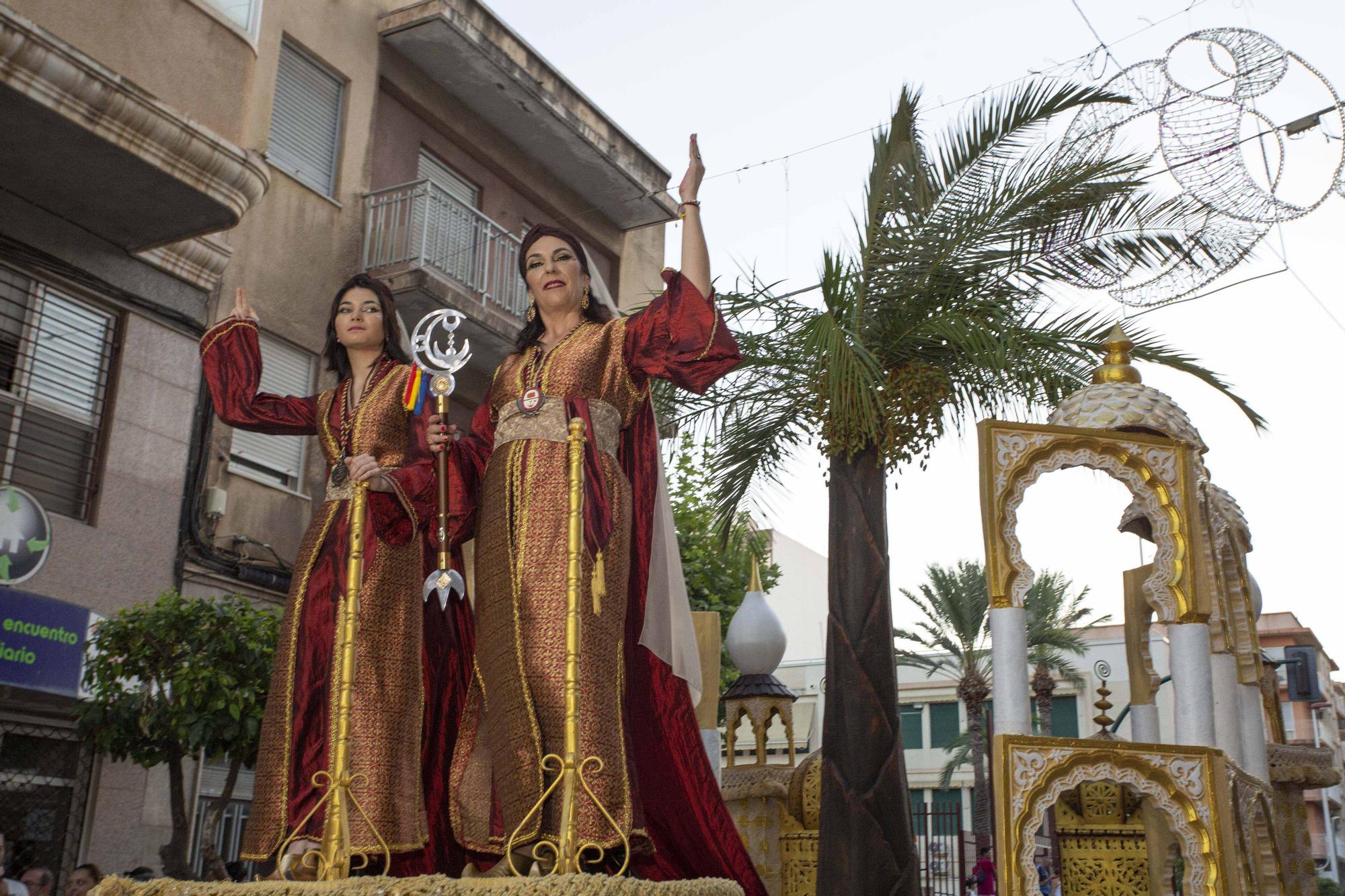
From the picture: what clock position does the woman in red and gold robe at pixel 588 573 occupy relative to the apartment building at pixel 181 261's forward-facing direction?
The woman in red and gold robe is roughly at 1 o'clock from the apartment building.

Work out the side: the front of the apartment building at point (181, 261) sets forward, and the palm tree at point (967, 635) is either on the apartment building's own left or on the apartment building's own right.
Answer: on the apartment building's own left

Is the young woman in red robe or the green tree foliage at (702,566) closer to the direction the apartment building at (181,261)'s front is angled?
the young woman in red robe

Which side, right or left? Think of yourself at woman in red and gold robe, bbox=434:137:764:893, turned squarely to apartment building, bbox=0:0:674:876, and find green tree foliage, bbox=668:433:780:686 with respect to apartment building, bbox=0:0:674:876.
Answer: right

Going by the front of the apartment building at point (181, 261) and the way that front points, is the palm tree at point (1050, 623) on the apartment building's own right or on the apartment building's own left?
on the apartment building's own left

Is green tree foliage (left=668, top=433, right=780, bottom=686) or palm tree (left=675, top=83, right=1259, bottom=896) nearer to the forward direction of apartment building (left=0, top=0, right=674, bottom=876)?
the palm tree

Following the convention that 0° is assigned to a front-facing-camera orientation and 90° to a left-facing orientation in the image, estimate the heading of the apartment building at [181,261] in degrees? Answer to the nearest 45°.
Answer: approximately 315°

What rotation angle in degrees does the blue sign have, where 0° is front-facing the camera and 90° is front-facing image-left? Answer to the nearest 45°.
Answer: approximately 0°

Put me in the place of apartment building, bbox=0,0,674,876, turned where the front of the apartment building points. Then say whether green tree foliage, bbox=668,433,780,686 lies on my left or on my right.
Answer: on my left

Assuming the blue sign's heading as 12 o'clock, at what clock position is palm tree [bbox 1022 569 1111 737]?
The palm tree is roughly at 8 o'clock from the blue sign.

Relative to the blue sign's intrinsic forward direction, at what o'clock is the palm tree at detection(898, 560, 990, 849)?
The palm tree is roughly at 8 o'clock from the blue sign.

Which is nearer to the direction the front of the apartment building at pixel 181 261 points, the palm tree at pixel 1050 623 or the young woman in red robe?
the young woman in red robe

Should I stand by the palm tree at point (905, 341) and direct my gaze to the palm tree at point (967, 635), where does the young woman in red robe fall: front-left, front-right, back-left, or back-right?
back-left
